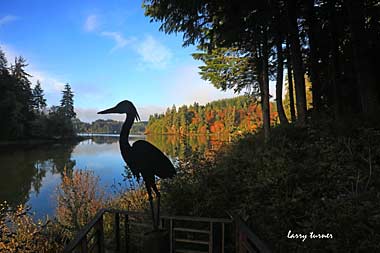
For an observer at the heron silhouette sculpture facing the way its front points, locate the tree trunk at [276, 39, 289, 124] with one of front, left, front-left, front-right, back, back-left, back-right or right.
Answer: back-right

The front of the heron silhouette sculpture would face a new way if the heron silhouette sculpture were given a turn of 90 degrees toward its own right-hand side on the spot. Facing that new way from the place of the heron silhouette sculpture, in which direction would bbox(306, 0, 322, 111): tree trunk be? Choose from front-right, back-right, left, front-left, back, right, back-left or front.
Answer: front-right

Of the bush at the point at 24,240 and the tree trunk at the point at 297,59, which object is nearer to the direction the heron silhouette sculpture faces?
the bush

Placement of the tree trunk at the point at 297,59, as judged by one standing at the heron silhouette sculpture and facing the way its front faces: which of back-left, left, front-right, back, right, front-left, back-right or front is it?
back-right

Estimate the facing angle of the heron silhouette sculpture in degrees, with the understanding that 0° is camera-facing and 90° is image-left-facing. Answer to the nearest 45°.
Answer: approximately 90°

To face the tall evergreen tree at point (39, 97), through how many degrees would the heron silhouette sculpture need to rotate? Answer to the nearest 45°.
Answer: approximately 90° to its right
